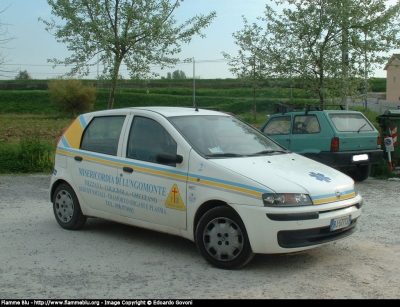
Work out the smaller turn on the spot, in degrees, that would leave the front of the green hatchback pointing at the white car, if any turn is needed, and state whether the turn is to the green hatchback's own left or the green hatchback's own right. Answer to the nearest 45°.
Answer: approximately 135° to the green hatchback's own left

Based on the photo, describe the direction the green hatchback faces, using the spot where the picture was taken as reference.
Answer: facing away from the viewer and to the left of the viewer

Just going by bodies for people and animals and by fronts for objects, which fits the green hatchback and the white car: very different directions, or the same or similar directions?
very different directions

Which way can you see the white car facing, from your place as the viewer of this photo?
facing the viewer and to the right of the viewer

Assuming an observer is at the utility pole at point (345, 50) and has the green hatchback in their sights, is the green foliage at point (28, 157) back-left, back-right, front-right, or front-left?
front-right

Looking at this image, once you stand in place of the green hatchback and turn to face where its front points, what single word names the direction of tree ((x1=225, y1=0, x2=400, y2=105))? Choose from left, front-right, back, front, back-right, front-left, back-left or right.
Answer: front-right

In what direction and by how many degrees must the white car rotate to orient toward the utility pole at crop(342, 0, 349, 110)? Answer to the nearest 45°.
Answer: approximately 135° to its left

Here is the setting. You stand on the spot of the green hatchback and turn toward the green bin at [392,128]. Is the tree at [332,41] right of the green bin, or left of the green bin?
left

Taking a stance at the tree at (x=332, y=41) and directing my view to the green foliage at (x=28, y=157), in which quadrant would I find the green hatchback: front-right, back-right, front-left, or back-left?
front-left

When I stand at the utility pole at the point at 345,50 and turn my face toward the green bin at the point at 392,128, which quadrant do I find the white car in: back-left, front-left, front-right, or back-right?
front-right

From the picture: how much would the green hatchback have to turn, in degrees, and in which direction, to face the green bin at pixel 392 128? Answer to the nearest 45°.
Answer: approximately 90° to its right

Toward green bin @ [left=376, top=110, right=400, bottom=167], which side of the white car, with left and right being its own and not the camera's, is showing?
left

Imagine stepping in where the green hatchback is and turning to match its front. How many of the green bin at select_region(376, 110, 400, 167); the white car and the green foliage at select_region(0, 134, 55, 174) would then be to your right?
1

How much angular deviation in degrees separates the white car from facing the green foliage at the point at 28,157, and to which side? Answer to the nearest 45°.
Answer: approximately 180°
